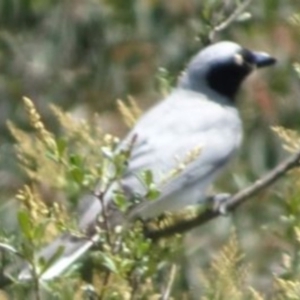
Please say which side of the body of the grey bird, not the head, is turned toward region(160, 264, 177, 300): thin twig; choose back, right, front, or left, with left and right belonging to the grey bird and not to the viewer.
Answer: right

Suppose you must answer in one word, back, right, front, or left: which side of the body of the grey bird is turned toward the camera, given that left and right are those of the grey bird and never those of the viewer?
right
